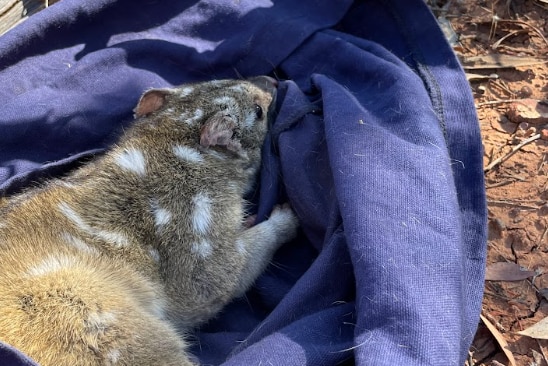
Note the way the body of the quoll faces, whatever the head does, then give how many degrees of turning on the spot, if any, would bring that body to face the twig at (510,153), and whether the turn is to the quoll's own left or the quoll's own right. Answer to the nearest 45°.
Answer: approximately 45° to the quoll's own right

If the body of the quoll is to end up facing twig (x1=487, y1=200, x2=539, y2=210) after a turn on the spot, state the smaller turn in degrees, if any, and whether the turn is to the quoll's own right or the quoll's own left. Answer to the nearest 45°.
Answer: approximately 45° to the quoll's own right

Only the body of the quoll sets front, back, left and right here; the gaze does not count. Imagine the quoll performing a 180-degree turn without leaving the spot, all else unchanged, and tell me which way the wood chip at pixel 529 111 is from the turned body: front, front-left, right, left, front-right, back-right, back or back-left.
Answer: back-left

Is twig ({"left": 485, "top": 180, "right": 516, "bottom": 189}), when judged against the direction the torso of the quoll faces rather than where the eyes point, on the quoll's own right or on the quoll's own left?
on the quoll's own right

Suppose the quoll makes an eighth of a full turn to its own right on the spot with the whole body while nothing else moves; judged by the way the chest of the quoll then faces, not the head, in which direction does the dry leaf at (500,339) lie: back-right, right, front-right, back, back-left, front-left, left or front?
front-right

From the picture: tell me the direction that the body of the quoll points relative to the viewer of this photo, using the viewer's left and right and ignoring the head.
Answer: facing away from the viewer and to the right of the viewer

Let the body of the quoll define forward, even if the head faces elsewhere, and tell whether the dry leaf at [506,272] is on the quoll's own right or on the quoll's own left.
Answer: on the quoll's own right

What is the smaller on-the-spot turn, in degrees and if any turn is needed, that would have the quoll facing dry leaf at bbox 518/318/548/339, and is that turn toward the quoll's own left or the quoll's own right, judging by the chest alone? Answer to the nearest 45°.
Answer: approximately 90° to the quoll's own right

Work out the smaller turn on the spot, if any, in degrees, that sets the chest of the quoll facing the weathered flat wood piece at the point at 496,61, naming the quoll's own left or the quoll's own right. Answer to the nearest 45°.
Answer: approximately 45° to the quoll's own right
